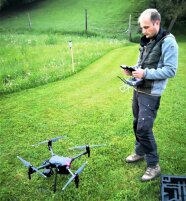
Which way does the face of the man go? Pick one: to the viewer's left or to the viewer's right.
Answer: to the viewer's left

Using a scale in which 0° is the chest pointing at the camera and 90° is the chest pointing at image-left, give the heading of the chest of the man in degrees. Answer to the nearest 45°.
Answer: approximately 45°
